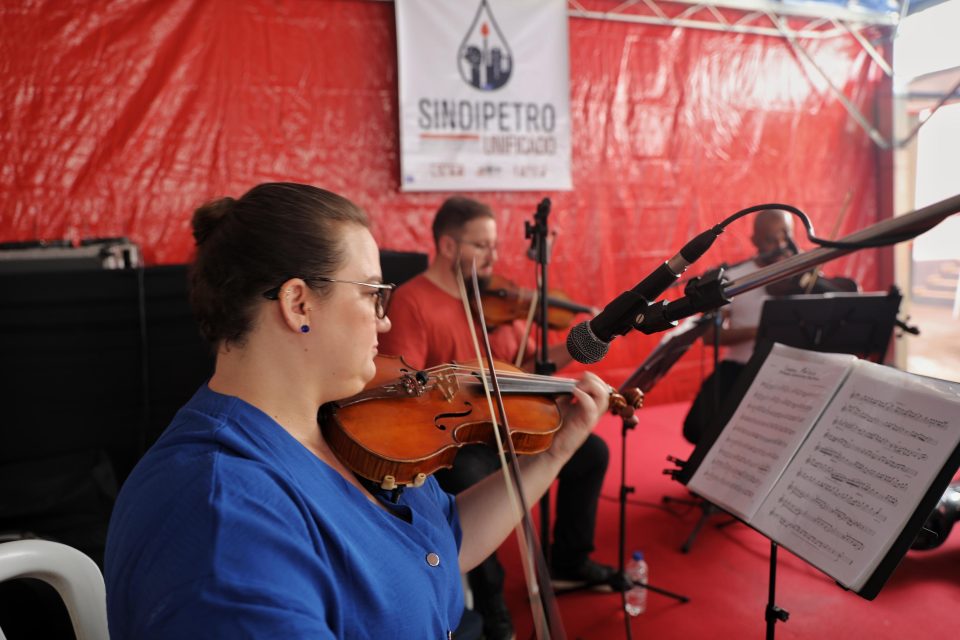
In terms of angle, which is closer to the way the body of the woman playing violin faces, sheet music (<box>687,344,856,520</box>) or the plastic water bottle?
the sheet music

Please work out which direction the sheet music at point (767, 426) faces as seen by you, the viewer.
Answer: facing the viewer and to the left of the viewer

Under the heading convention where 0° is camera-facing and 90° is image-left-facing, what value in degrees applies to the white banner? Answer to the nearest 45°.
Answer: approximately 0°

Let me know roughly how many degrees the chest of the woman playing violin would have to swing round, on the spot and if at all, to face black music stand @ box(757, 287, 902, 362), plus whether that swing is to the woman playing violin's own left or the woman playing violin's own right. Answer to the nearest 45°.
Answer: approximately 45° to the woman playing violin's own left

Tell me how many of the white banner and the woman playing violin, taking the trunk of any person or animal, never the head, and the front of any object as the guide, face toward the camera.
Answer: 1

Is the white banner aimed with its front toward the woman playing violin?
yes

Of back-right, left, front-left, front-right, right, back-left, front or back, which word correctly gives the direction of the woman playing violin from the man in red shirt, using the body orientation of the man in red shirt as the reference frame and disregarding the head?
front-right

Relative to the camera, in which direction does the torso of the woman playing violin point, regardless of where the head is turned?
to the viewer's right

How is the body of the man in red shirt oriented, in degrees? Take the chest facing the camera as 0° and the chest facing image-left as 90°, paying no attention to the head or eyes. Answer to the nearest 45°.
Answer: approximately 315°

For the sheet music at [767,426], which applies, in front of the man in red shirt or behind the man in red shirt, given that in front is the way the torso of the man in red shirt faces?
in front

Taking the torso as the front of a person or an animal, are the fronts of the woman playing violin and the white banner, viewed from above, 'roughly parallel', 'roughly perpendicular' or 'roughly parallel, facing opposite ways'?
roughly perpendicular

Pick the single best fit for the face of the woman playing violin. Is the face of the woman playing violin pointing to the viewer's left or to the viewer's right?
to the viewer's right
